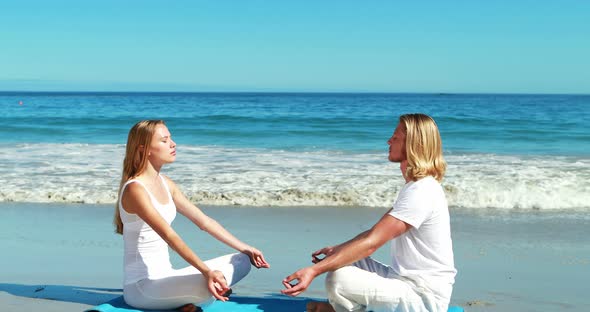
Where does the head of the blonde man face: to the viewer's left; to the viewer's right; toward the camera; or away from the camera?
to the viewer's left

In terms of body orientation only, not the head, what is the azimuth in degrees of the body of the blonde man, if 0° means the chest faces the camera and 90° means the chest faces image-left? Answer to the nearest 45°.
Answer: approximately 90°
